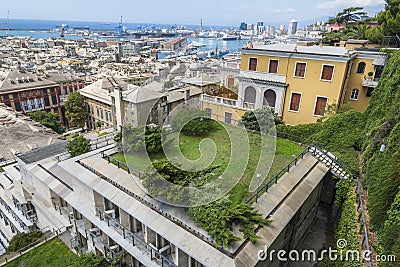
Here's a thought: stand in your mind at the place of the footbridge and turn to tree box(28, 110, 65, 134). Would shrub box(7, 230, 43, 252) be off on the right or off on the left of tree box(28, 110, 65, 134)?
left

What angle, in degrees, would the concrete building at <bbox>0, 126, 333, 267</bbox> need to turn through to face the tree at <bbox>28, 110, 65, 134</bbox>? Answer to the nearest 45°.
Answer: approximately 90° to its right

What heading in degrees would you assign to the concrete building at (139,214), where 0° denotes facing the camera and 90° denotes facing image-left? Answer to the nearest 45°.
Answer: approximately 45°

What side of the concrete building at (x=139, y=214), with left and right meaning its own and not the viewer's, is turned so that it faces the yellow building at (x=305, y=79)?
back

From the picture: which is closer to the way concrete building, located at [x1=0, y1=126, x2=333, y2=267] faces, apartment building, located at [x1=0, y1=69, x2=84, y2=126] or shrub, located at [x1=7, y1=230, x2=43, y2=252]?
the shrub

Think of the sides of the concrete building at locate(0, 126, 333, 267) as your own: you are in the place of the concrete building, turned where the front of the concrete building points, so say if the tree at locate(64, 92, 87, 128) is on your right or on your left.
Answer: on your right

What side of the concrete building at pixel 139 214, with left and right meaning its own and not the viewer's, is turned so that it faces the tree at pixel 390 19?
back
